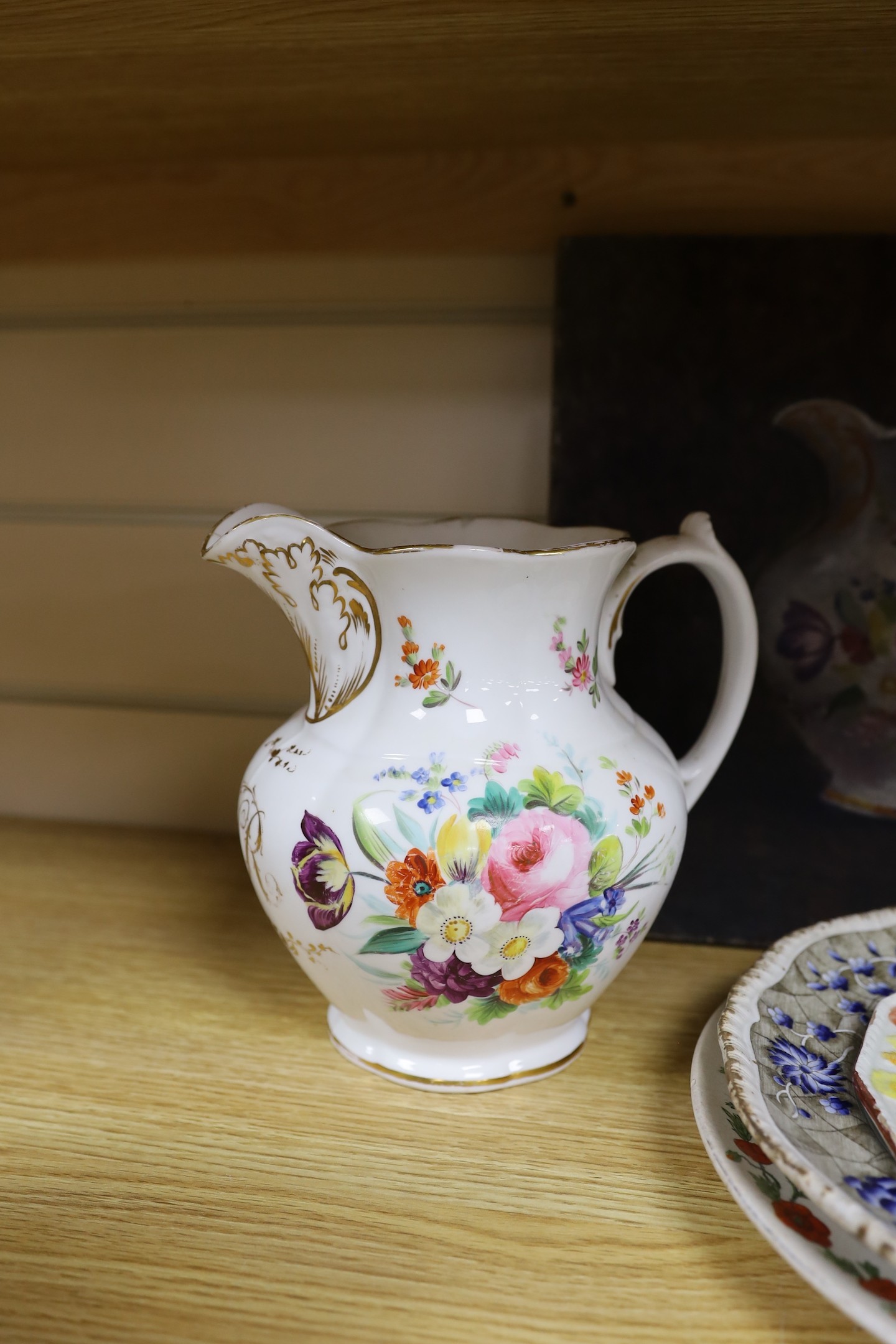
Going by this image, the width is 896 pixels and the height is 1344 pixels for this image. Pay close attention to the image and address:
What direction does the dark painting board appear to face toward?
toward the camera

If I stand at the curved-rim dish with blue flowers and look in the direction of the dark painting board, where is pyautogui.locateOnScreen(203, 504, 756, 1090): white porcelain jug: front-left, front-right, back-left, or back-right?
front-left
